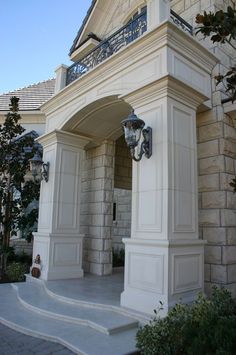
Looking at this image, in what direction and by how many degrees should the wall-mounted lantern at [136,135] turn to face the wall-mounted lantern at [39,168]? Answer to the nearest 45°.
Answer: approximately 90° to its right

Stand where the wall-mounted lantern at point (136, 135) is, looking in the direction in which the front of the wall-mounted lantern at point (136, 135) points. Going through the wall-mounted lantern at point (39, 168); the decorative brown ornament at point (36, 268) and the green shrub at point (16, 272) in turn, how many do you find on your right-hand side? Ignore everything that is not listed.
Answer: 3

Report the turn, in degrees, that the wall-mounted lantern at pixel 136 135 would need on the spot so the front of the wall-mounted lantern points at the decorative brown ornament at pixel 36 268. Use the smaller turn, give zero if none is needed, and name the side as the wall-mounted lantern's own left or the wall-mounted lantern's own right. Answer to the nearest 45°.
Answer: approximately 90° to the wall-mounted lantern's own right

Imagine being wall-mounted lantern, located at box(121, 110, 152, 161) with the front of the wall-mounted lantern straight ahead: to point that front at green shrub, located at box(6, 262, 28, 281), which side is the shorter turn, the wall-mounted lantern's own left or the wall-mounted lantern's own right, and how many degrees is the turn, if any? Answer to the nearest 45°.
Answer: approximately 90° to the wall-mounted lantern's own right

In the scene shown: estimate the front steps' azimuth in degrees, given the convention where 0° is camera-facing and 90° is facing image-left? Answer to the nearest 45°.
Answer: approximately 45°
